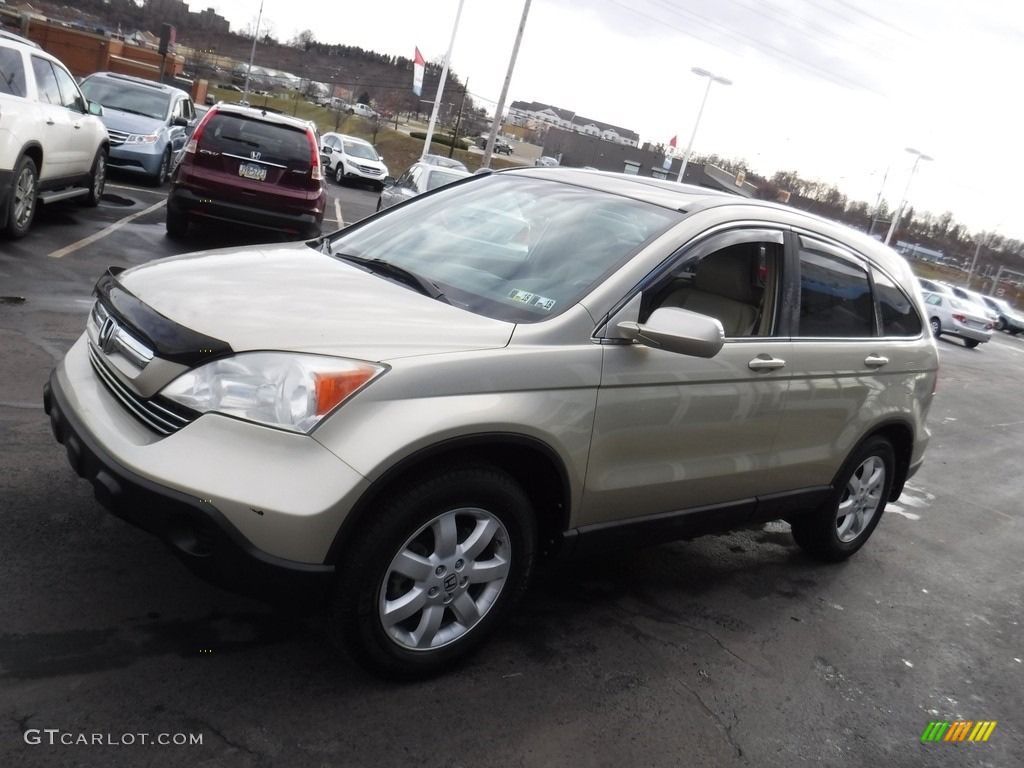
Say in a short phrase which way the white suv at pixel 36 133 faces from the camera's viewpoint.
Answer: facing away from the viewer and to the right of the viewer

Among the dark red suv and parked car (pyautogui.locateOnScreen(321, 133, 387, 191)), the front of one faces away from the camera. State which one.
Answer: the dark red suv

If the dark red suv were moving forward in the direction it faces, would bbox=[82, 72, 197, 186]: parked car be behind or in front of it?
in front

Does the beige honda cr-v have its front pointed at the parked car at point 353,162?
no

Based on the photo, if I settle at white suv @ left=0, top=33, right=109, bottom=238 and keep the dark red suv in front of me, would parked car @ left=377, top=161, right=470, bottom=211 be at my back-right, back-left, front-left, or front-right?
front-left

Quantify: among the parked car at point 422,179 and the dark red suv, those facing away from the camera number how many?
1

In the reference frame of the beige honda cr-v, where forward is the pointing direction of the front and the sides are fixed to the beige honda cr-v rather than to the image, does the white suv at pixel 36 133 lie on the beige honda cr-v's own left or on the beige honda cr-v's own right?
on the beige honda cr-v's own right

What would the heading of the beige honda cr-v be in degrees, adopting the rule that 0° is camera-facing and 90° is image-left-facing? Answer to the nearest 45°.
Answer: approximately 45°

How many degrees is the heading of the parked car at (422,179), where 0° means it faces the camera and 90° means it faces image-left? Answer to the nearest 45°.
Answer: approximately 45°

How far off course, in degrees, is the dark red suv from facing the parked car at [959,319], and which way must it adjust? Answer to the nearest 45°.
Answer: approximately 45° to its right

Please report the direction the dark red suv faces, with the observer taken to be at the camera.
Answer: facing away from the viewer

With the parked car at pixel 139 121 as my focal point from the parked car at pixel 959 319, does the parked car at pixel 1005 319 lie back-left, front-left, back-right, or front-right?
back-right

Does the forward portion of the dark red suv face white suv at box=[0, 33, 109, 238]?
no

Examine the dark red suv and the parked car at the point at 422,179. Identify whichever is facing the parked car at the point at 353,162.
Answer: the dark red suv

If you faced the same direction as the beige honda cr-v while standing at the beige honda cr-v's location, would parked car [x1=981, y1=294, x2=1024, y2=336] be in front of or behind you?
behind

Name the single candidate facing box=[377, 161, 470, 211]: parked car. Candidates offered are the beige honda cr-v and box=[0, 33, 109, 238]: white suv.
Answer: the white suv

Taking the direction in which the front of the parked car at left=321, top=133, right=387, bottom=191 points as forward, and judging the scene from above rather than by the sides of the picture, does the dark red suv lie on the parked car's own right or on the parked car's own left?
on the parked car's own right
